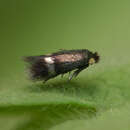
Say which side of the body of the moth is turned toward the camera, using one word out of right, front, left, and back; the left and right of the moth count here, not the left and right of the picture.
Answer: right
